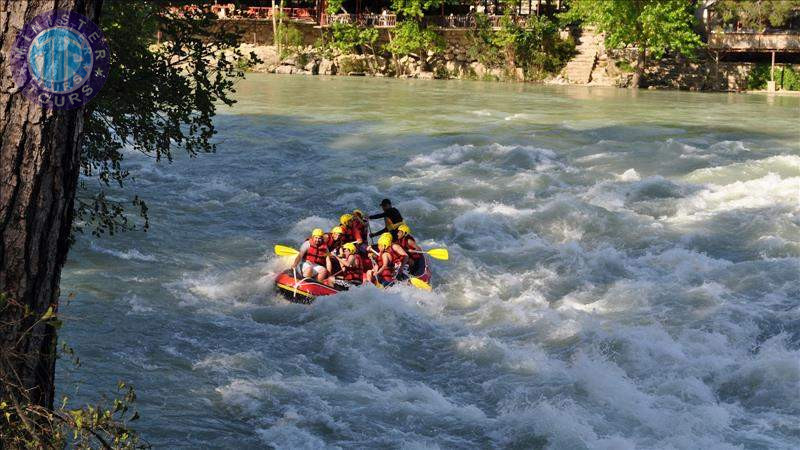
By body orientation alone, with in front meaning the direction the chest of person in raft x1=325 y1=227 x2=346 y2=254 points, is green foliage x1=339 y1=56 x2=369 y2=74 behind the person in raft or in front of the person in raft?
behind

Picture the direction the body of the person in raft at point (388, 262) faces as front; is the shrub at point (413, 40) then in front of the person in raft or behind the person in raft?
behind

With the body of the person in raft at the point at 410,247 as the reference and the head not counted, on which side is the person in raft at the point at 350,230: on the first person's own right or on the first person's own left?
on the first person's own right

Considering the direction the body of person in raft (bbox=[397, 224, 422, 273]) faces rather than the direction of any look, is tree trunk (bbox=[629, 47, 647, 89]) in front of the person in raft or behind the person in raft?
behind

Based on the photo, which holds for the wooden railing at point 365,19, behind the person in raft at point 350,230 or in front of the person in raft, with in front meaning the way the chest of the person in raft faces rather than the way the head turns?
behind

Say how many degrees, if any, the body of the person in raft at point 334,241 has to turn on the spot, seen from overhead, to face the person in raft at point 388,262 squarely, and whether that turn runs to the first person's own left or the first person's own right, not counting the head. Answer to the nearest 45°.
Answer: approximately 90° to the first person's own left

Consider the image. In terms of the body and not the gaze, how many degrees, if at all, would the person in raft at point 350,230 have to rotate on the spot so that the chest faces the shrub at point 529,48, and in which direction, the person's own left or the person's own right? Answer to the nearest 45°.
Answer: approximately 135° to the person's own right

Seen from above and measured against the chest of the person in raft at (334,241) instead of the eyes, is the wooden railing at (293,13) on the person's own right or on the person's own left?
on the person's own right

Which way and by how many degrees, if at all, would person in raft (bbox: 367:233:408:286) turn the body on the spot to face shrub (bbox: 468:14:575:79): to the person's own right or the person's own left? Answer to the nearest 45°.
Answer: approximately 135° to the person's own right
